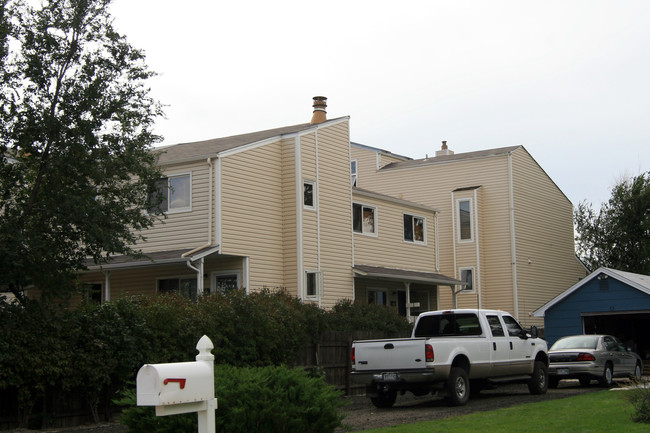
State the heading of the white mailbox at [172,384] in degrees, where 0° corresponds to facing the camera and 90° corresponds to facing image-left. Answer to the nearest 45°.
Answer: approximately 45°

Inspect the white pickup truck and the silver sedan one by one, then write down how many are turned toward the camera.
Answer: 0

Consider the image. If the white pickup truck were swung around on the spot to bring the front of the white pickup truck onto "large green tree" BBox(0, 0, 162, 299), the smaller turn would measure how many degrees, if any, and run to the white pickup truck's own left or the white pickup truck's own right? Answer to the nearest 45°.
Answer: approximately 180°

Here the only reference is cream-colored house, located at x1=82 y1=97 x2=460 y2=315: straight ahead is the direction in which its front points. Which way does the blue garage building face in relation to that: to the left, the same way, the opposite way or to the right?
the same way

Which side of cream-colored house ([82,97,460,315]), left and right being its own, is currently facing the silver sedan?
left

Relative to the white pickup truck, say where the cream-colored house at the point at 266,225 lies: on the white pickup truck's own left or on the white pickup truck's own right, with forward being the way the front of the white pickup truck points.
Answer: on the white pickup truck's own left

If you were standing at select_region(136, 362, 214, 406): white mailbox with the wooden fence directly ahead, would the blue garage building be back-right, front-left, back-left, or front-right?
front-right

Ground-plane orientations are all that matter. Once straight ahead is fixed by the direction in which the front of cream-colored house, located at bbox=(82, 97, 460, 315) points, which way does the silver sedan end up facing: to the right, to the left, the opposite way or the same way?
the opposite way

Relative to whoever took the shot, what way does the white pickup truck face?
facing away from the viewer and to the right of the viewer

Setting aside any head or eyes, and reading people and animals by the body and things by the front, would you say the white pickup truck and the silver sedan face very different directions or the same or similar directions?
same or similar directions

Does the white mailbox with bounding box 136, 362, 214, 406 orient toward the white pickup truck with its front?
no

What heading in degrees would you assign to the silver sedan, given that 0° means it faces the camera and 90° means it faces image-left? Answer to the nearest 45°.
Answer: approximately 225°

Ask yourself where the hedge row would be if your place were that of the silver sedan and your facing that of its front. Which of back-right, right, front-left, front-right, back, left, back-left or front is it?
back

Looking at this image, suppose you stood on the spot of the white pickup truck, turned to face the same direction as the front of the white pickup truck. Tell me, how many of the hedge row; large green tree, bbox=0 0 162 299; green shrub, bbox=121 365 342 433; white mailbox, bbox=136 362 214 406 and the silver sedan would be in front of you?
1

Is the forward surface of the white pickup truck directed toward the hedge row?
no

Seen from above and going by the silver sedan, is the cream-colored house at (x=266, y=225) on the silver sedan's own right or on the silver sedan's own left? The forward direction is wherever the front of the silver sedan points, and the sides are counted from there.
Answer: on the silver sedan's own left

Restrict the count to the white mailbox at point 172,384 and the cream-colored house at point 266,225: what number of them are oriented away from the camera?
0

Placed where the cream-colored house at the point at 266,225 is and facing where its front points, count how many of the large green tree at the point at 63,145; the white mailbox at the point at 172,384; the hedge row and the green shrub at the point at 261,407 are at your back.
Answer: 0
